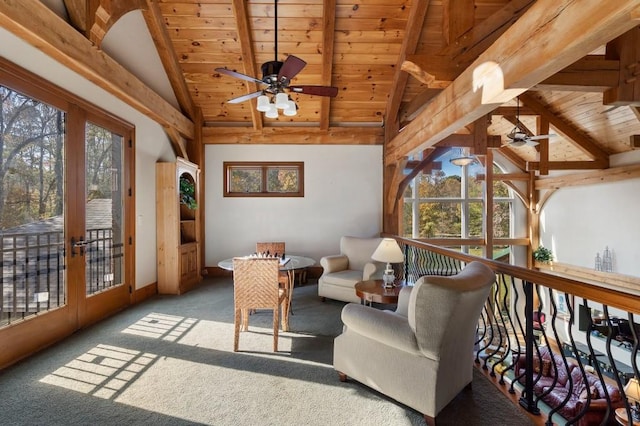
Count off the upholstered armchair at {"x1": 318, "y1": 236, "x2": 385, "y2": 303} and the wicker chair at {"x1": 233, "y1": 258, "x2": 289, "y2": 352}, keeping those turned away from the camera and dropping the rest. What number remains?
1

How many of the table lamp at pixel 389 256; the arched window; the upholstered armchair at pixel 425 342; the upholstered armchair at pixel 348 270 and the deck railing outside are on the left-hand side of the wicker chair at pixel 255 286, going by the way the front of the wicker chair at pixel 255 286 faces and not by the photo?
1

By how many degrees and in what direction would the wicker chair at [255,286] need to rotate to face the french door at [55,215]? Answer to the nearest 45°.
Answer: approximately 90° to its left

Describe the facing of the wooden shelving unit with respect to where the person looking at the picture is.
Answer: facing the viewer and to the right of the viewer

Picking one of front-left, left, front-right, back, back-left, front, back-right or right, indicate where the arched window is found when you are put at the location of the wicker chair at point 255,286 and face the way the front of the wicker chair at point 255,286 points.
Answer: front-right

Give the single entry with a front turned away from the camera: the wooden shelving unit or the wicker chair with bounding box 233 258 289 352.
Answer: the wicker chair

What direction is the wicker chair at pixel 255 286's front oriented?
away from the camera

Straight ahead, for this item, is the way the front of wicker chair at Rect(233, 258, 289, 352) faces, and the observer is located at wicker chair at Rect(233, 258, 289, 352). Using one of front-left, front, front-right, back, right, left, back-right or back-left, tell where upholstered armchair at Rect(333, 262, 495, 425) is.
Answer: back-right

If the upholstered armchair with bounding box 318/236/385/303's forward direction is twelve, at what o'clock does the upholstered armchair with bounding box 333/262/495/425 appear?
the upholstered armchair with bounding box 333/262/495/425 is roughly at 10 o'clock from the upholstered armchair with bounding box 318/236/385/303.

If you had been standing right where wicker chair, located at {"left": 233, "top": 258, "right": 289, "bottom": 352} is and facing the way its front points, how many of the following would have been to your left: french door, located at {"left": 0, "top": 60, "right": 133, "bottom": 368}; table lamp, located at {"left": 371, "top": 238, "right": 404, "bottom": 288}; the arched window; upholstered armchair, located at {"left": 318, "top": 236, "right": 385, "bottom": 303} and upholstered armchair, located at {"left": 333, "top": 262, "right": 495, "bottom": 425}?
1

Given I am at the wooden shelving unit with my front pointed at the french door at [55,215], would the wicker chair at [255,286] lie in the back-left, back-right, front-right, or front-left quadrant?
front-left

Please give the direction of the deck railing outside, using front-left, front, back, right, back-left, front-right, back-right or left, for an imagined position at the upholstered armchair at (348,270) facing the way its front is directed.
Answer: front

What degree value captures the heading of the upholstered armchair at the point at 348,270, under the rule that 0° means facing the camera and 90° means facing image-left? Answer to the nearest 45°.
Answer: approximately 45°

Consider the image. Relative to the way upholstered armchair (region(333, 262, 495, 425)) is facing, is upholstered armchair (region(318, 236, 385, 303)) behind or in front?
in front

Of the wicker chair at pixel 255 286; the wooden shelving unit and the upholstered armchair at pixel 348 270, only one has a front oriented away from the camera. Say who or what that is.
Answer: the wicker chair

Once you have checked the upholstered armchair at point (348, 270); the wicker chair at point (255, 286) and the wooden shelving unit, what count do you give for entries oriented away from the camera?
1

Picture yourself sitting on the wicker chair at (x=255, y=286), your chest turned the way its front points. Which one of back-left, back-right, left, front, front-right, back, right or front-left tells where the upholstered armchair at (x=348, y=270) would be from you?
front-right

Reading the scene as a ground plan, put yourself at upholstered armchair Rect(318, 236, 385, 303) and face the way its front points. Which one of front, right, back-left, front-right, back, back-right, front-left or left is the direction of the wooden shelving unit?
front-right

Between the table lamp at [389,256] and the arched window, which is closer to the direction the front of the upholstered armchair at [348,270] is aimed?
the table lamp

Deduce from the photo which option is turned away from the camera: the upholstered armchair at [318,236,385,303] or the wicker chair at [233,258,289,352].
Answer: the wicker chair

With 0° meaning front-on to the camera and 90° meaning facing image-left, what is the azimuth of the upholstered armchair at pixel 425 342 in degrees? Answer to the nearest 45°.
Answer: approximately 135°

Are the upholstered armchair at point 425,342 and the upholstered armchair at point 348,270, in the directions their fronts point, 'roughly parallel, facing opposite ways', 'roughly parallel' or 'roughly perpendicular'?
roughly perpendicular
